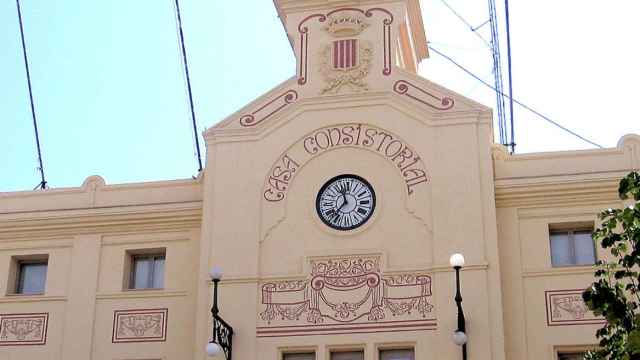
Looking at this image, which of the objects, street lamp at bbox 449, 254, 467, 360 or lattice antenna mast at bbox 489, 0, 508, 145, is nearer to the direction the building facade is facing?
the street lamp

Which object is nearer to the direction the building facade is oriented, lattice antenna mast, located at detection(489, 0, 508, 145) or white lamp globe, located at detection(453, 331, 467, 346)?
the white lamp globe

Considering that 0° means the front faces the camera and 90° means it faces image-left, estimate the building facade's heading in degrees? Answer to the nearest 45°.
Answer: approximately 0°

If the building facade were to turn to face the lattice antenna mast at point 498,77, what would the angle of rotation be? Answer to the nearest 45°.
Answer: approximately 135° to its left
